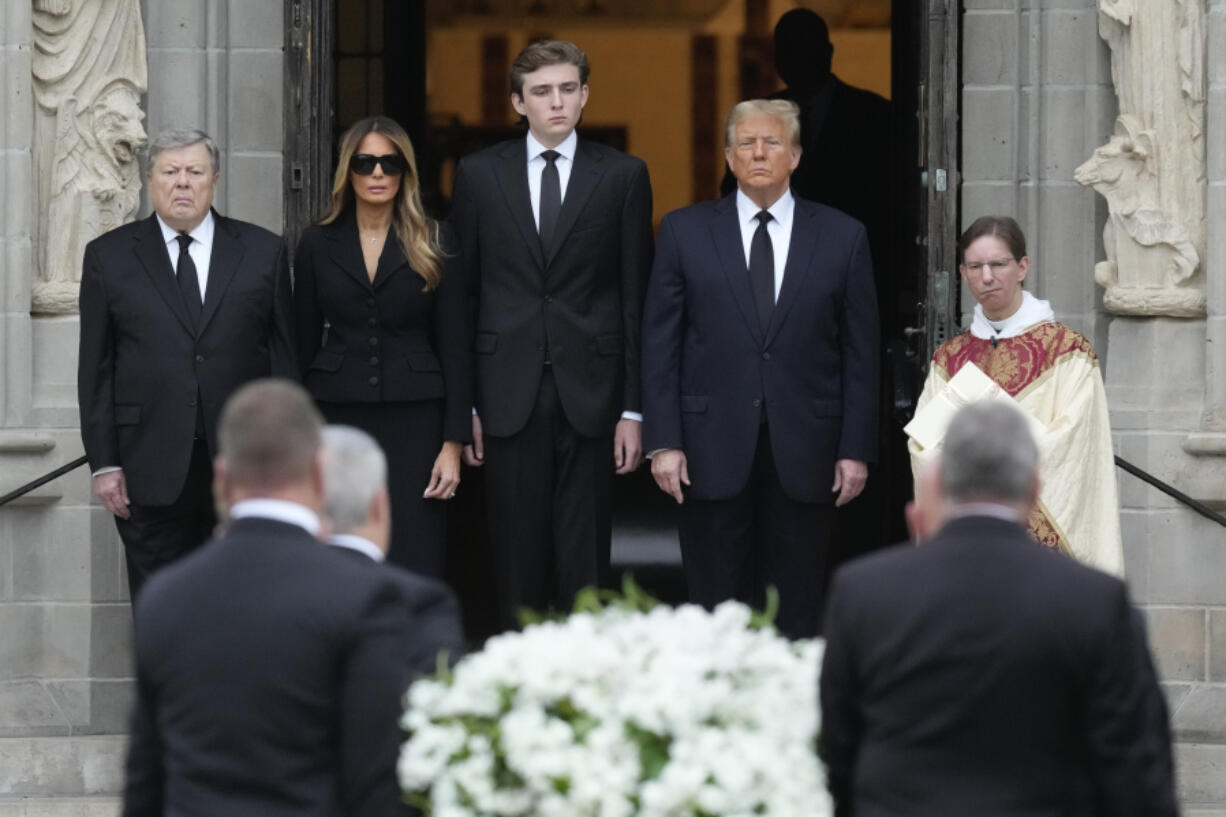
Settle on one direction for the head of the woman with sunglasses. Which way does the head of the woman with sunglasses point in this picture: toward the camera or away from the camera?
toward the camera

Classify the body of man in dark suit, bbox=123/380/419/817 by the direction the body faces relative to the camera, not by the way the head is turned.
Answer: away from the camera

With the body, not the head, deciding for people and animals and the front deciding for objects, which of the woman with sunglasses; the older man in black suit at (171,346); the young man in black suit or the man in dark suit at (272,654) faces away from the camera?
the man in dark suit

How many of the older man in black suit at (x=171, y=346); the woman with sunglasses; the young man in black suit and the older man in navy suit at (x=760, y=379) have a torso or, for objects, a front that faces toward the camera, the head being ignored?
4

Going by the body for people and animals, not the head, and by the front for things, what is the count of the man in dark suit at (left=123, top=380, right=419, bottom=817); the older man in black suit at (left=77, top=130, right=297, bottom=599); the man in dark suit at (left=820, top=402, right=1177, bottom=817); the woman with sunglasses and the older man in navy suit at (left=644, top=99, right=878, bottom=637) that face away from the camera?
2

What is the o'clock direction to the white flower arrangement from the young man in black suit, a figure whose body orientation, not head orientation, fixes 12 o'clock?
The white flower arrangement is roughly at 12 o'clock from the young man in black suit.

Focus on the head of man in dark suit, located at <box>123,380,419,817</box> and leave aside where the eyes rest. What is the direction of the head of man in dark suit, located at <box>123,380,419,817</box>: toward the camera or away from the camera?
away from the camera

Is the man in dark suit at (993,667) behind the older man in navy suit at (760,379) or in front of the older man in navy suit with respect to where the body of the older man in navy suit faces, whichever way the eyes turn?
in front

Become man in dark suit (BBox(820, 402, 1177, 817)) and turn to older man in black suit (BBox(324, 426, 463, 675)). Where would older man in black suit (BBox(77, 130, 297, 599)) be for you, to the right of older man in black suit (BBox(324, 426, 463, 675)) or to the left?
right

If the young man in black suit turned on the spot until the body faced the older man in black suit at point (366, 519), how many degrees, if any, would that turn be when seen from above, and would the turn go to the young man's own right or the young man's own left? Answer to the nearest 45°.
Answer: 0° — they already face them

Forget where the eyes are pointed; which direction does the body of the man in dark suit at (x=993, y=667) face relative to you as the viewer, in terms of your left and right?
facing away from the viewer

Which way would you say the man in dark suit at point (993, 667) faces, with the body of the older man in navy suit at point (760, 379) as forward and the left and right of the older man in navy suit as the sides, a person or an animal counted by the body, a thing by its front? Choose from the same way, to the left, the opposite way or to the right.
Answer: the opposite way

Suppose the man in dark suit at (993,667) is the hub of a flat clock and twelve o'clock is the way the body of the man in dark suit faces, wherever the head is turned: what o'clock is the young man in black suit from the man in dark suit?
The young man in black suit is roughly at 11 o'clock from the man in dark suit.

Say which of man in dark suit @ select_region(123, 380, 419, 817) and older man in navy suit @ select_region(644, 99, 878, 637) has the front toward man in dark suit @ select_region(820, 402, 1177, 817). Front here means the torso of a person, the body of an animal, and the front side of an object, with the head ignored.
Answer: the older man in navy suit

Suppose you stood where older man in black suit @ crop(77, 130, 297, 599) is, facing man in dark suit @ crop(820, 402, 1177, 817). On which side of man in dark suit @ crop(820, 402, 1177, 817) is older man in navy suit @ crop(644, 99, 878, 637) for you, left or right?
left

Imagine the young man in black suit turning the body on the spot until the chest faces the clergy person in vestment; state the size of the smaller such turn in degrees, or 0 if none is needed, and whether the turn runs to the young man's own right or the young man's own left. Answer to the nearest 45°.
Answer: approximately 90° to the young man's own left

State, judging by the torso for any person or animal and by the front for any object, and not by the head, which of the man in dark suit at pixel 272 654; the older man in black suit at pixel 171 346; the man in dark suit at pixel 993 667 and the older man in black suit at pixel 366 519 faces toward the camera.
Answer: the older man in black suit at pixel 171 346

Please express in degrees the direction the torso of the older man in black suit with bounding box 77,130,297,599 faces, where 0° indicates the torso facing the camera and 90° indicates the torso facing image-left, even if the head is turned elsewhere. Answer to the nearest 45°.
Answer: approximately 0°

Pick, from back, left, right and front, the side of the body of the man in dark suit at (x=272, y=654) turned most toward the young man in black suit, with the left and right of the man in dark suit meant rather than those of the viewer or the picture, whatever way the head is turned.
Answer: front
